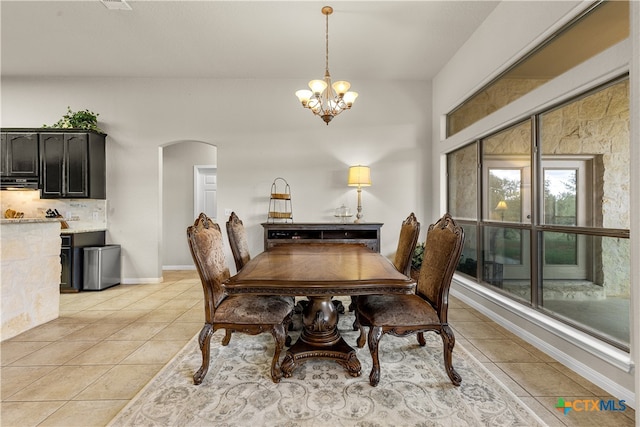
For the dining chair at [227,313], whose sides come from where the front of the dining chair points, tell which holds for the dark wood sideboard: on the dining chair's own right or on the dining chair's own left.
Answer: on the dining chair's own left

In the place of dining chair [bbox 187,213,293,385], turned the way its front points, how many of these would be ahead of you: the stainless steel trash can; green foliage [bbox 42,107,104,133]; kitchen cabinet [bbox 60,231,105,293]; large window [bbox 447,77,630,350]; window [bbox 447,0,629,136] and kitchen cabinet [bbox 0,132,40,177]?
2

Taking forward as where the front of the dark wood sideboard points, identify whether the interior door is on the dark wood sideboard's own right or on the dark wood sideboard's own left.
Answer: on the dark wood sideboard's own right

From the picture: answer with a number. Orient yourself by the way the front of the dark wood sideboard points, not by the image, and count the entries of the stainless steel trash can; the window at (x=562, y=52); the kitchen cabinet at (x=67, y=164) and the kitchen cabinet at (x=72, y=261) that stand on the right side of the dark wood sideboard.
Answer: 3

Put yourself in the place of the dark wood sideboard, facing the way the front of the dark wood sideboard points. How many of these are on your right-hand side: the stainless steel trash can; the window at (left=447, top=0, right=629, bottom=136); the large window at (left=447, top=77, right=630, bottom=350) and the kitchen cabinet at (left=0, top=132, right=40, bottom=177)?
2

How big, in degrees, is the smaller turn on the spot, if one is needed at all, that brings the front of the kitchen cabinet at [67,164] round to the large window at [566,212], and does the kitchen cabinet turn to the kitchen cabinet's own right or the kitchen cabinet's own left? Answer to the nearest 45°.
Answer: approximately 90° to the kitchen cabinet's own left

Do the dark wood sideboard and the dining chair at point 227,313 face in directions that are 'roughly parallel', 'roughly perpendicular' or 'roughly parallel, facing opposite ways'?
roughly perpendicular

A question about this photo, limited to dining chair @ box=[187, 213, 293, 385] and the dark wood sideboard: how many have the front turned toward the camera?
1

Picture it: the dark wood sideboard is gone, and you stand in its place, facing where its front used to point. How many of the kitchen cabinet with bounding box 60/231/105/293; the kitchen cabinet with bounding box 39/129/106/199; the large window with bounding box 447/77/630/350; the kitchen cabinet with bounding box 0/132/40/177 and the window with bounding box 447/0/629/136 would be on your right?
3

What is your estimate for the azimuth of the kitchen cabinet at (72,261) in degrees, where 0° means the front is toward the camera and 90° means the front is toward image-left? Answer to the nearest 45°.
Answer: approximately 45°

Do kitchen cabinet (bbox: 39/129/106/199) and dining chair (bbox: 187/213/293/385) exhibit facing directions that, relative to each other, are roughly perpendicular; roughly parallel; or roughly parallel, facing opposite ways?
roughly perpendicular

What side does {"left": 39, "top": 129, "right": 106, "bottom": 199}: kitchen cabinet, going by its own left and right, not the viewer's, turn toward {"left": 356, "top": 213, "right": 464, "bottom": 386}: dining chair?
left

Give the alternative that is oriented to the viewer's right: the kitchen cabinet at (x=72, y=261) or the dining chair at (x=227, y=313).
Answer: the dining chair

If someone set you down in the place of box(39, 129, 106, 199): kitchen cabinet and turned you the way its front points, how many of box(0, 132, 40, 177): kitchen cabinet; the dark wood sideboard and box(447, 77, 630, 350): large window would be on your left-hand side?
2

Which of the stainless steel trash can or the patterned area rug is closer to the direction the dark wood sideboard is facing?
the patterned area rug

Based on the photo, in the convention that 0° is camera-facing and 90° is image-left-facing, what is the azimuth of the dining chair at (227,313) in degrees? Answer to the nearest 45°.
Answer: approximately 270°
